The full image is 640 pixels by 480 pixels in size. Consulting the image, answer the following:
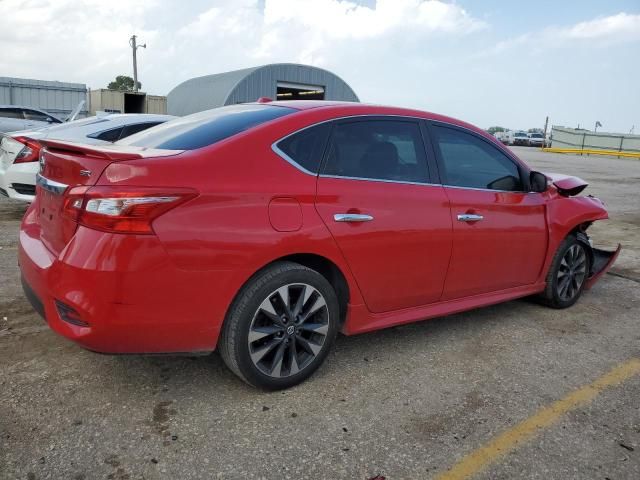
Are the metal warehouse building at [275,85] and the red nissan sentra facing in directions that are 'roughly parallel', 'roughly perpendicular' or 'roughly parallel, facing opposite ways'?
roughly perpendicular

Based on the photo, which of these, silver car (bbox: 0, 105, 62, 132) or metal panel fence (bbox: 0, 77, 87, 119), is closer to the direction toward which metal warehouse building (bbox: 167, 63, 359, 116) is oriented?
the silver car

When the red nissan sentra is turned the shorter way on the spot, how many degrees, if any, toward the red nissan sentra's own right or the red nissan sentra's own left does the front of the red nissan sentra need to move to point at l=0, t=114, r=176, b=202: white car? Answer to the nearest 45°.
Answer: approximately 90° to the red nissan sentra's own left

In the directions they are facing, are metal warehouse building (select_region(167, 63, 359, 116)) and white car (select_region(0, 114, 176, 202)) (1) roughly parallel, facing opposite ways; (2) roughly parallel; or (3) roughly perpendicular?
roughly perpendicular

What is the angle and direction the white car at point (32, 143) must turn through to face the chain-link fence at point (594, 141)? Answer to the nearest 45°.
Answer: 0° — it already faces it

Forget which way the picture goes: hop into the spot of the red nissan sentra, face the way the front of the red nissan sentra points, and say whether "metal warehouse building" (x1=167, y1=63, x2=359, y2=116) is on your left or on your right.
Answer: on your left

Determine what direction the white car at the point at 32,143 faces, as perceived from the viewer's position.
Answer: facing away from the viewer and to the right of the viewer

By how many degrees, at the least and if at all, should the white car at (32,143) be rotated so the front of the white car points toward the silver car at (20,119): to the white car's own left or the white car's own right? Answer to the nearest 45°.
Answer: approximately 45° to the white car's own left
